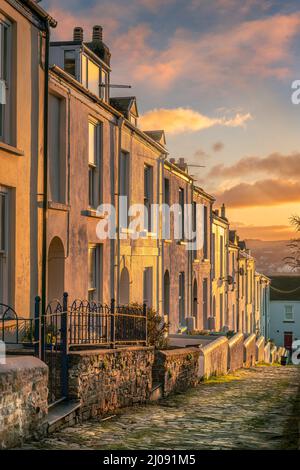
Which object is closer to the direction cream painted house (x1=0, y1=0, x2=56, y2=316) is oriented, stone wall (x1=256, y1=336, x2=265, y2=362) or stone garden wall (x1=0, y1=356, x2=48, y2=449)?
the stone garden wall

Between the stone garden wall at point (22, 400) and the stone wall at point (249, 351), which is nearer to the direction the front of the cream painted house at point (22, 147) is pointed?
the stone garden wall

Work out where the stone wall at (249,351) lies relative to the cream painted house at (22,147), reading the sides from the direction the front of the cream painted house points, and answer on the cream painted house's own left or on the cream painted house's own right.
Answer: on the cream painted house's own left

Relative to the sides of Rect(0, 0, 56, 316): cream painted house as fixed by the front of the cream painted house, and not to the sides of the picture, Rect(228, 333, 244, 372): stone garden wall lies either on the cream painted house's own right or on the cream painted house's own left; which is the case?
on the cream painted house's own left

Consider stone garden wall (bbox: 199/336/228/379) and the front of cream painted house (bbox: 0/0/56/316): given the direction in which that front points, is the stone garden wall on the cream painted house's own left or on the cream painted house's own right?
on the cream painted house's own left

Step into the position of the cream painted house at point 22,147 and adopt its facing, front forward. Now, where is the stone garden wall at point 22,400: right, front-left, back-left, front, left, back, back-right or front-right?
front-right

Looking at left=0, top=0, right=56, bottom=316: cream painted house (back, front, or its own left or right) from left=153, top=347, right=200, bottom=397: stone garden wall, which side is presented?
left

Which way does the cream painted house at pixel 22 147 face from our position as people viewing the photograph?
facing the viewer and to the right of the viewer
